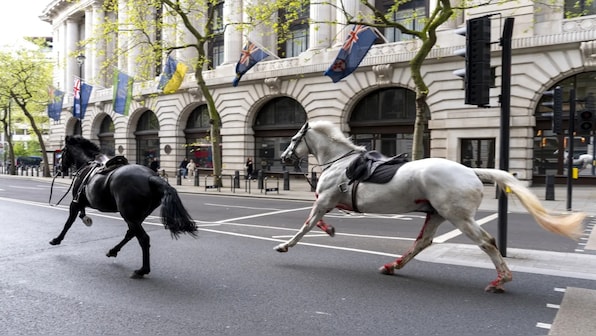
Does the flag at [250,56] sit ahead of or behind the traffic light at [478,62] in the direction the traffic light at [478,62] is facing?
ahead

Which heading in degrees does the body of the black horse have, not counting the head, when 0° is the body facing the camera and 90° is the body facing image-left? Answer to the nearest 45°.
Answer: approximately 135°

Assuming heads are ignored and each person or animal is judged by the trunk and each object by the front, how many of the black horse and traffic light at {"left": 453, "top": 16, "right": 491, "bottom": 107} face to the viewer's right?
0

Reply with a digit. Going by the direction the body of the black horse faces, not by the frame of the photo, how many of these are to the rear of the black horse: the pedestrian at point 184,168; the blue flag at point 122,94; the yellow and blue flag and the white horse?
1

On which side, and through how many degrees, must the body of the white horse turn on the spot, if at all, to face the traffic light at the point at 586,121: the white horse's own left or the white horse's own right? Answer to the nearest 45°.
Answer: approximately 135° to the white horse's own right

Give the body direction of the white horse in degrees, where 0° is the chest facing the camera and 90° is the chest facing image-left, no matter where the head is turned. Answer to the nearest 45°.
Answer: approximately 90°

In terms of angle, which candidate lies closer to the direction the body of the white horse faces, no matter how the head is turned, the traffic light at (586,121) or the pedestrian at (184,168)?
the pedestrian

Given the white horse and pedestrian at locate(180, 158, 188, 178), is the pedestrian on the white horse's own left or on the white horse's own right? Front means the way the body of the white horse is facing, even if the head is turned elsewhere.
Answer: on the white horse's own right
